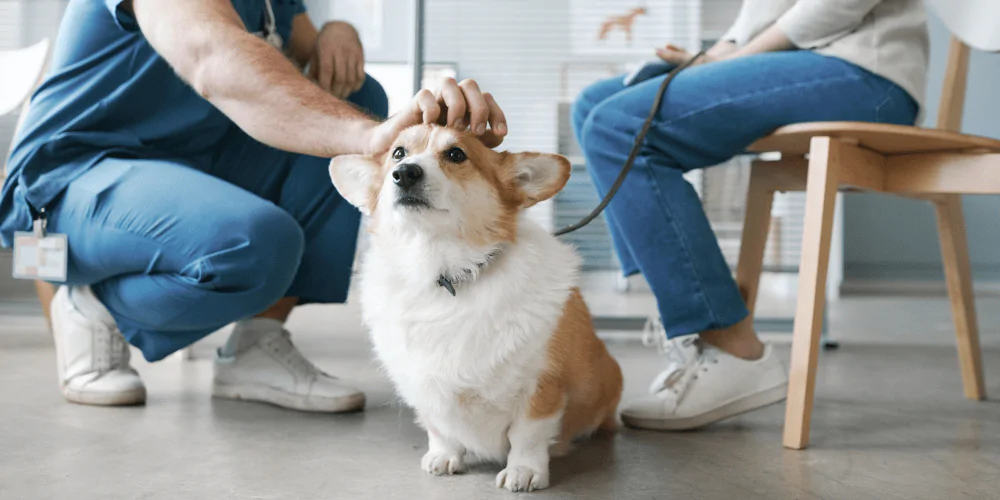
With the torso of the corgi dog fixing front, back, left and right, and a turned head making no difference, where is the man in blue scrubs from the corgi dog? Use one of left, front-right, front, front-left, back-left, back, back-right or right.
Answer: right

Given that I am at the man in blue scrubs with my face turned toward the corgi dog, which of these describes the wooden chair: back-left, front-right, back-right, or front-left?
front-left

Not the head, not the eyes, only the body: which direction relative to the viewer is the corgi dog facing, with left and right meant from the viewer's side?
facing the viewer and to the left of the viewer
